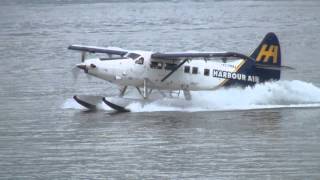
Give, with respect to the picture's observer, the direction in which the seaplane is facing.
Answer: facing the viewer and to the left of the viewer
